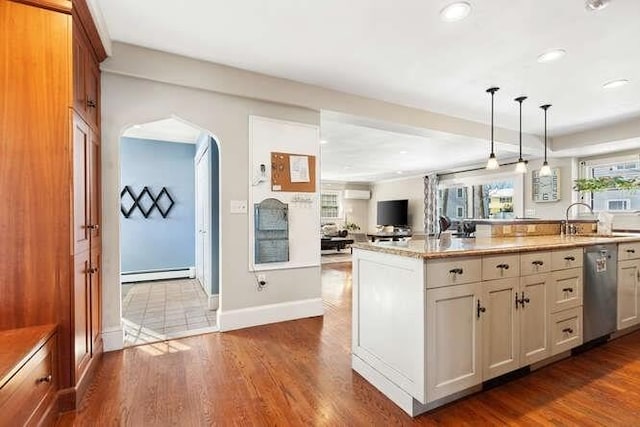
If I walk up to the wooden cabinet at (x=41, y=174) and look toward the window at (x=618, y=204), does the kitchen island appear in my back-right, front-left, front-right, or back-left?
front-right

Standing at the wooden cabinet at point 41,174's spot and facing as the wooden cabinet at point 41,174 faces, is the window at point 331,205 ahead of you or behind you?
ahead

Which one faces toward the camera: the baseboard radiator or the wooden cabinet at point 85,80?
the baseboard radiator

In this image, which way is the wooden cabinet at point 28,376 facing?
to the viewer's right

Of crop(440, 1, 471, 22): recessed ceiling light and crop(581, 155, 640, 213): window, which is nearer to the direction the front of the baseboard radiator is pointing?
the recessed ceiling light

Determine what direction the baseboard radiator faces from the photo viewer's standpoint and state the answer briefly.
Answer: facing the viewer

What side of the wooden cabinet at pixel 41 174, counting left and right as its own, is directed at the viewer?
right

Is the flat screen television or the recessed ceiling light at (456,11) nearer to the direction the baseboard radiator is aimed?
the recessed ceiling light

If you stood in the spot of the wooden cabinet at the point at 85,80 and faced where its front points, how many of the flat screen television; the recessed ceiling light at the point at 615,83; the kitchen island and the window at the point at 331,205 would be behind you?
0

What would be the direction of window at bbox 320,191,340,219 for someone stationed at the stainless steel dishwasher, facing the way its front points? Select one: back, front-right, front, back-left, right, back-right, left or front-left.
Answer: back

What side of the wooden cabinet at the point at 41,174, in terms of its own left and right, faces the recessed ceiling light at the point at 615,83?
front

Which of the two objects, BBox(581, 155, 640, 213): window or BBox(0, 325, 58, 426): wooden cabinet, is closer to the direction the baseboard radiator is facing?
the wooden cabinet

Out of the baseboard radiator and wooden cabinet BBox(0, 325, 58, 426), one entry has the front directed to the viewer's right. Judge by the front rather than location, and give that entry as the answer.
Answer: the wooden cabinet

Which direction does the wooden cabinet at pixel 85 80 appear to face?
to the viewer's right

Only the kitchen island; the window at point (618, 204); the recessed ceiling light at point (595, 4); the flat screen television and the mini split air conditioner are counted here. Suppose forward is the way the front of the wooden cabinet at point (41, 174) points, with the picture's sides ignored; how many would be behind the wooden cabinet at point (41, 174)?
0

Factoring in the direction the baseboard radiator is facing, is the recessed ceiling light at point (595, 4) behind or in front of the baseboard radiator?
in front

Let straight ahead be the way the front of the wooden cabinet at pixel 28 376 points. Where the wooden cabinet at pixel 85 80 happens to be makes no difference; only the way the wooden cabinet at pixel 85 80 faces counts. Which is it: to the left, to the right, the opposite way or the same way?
the same way

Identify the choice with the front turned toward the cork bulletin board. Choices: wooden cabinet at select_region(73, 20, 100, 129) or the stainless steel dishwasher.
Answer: the wooden cabinet

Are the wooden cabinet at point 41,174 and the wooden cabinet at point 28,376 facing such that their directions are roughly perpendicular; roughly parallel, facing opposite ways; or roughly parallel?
roughly parallel
